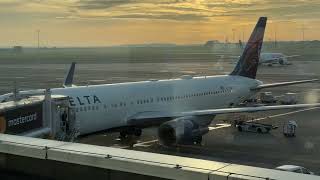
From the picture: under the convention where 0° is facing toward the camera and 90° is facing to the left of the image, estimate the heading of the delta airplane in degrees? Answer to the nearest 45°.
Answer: approximately 45°

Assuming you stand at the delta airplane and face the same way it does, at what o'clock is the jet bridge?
The jet bridge is roughly at 11 o'clock from the delta airplane.

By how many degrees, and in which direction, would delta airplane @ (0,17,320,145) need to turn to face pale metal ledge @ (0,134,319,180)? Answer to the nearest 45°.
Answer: approximately 45° to its left
